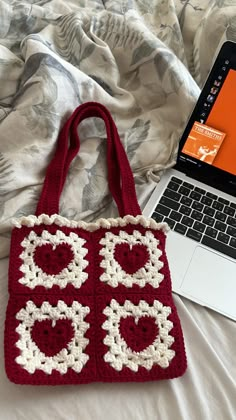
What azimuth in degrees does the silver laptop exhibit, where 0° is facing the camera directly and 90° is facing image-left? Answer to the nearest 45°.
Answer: approximately 45°
